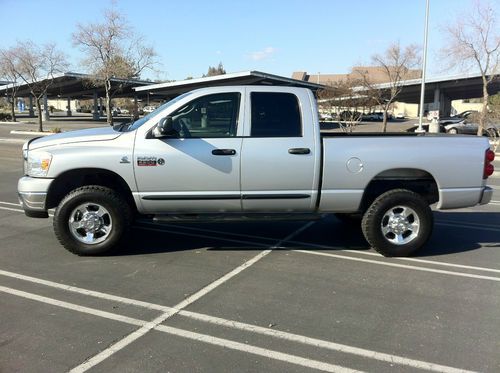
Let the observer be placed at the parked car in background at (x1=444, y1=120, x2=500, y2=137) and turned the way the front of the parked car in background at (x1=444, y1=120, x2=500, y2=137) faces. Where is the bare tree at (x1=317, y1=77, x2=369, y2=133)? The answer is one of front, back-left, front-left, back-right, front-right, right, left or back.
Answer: front-left

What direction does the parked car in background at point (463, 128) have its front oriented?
to the viewer's left

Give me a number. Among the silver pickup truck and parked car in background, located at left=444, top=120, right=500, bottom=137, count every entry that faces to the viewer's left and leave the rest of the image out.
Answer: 2

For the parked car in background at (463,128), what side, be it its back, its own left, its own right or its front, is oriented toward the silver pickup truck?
left

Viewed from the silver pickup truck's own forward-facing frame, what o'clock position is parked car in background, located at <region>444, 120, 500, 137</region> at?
The parked car in background is roughly at 4 o'clock from the silver pickup truck.

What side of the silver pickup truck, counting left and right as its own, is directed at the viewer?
left

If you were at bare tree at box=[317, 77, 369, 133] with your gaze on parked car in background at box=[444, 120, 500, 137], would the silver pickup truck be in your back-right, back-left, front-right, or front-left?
back-right

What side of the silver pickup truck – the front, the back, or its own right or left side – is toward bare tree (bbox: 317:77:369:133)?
right
